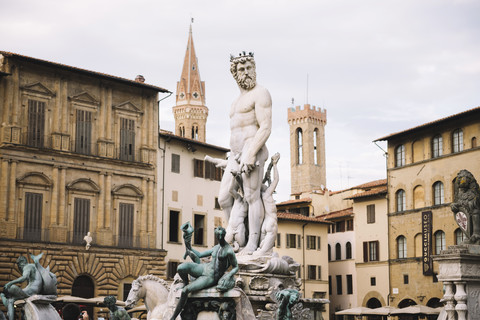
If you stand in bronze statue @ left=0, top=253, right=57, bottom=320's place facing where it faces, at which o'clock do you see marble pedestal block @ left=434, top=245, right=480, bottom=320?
The marble pedestal block is roughly at 7 o'clock from the bronze statue.

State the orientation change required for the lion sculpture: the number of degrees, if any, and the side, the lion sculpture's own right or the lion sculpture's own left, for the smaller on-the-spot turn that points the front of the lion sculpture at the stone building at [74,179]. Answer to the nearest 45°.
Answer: approximately 90° to the lion sculpture's own right

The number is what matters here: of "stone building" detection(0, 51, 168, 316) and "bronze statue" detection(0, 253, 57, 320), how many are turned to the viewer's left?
1

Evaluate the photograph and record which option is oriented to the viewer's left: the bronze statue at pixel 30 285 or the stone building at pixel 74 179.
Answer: the bronze statue

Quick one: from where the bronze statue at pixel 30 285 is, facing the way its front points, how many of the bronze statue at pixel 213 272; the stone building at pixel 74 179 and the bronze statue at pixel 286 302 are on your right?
1

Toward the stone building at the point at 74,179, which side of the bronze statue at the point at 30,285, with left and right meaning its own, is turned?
right

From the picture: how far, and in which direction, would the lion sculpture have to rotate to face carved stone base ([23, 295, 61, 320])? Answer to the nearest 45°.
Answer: approximately 45° to its right

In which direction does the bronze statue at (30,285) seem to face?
to the viewer's left

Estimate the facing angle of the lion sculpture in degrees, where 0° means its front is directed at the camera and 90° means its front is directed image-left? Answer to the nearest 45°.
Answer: approximately 45°

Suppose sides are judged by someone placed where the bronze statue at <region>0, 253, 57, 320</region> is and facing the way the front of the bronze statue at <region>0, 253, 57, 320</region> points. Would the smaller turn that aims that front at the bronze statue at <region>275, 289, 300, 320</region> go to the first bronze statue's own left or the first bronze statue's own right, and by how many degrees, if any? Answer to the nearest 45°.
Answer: approximately 135° to the first bronze statue's own left
